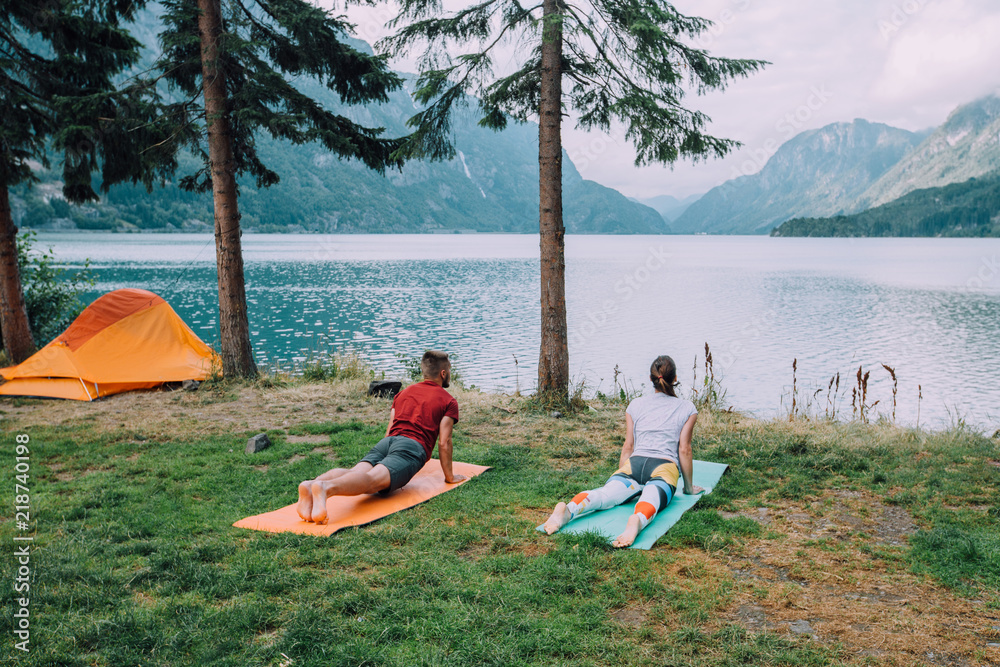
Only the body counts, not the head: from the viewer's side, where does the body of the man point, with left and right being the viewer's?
facing away from the viewer and to the right of the viewer

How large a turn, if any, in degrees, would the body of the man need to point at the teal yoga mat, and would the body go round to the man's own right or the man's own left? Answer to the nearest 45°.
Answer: approximately 90° to the man's own right

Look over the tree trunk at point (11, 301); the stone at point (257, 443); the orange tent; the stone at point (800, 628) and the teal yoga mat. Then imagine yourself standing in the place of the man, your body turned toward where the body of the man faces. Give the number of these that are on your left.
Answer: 3

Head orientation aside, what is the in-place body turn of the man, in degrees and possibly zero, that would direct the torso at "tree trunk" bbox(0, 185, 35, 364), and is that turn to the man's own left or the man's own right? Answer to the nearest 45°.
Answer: approximately 90° to the man's own left

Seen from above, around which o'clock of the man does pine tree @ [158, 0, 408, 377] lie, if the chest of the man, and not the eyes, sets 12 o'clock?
The pine tree is roughly at 10 o'clock from the man.

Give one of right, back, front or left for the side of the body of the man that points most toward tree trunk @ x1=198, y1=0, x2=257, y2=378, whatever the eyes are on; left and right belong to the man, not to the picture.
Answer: left

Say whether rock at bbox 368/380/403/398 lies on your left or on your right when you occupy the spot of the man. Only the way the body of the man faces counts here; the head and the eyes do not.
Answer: on your left

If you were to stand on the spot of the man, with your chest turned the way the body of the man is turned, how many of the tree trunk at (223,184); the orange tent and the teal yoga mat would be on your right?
1

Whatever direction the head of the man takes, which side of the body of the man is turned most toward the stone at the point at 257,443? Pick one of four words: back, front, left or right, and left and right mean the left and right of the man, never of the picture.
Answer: left

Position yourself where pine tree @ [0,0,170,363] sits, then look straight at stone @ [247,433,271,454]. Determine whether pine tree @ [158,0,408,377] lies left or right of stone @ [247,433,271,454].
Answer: left

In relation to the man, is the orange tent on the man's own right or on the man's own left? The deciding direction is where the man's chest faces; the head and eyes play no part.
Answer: on the man's own left

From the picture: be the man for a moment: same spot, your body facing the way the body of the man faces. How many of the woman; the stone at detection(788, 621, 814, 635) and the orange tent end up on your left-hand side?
1

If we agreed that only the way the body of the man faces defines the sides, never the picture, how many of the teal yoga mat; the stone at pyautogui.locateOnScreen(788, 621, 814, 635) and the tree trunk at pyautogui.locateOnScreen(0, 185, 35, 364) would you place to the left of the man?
1

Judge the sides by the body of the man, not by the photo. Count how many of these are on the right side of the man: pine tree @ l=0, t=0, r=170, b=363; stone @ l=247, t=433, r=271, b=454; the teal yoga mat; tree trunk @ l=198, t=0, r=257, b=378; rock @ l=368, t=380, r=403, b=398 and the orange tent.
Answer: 1

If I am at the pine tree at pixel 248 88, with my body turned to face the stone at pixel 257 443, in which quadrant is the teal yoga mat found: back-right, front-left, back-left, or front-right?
front-left

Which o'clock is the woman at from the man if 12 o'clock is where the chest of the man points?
The woman is roughly at 2 o'clock from the man.

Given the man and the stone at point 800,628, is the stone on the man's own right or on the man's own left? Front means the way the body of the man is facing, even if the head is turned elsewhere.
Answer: on the man's own right

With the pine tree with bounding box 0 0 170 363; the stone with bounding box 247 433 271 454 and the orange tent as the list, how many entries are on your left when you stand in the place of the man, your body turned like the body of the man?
3
